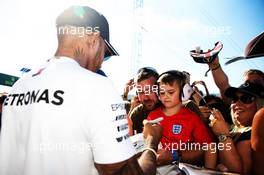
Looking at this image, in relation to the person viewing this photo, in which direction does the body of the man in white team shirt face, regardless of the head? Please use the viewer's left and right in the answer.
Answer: facing away from the viewer and to the right of the viewer
